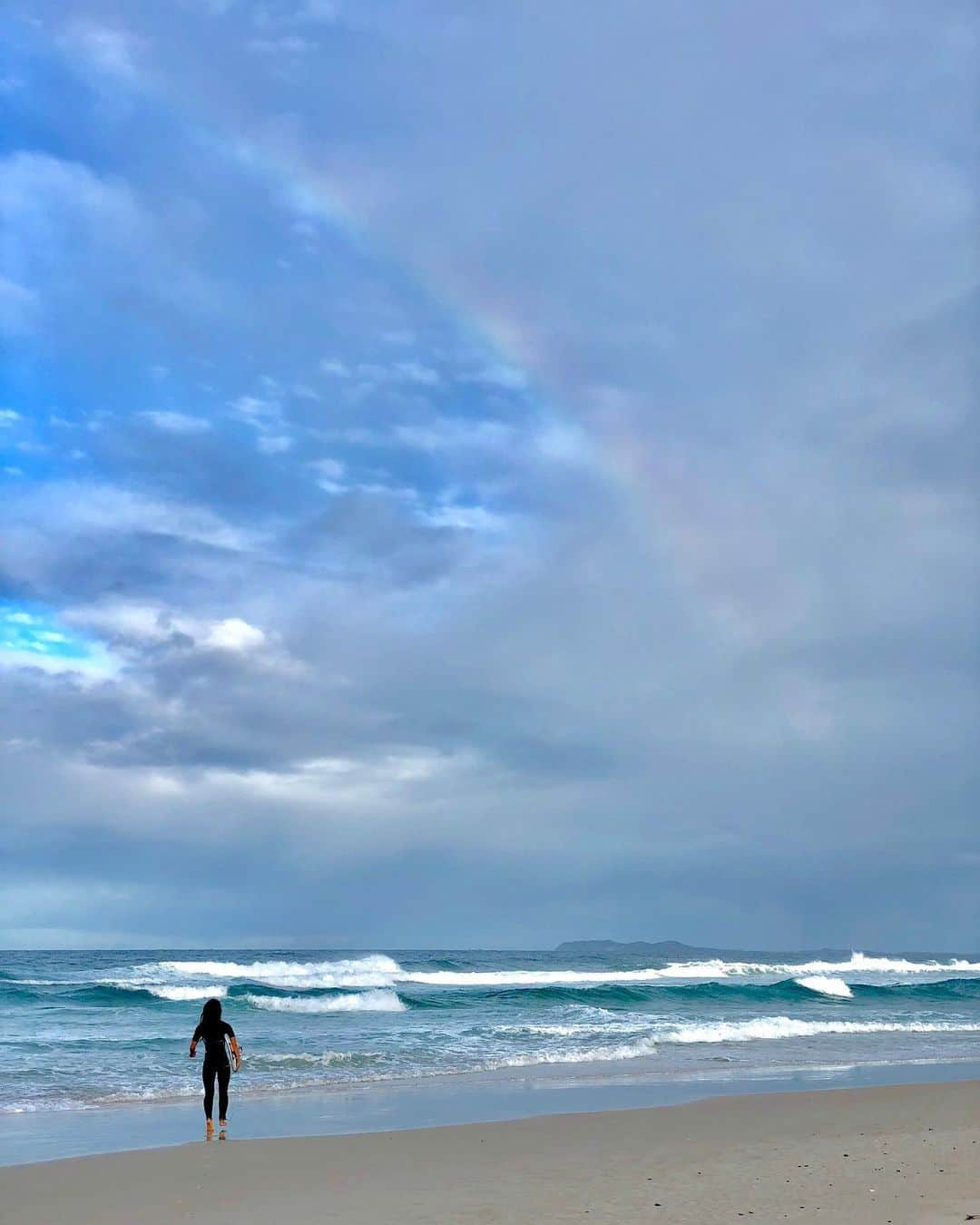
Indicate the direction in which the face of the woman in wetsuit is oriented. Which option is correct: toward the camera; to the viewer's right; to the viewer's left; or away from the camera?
away from the camera

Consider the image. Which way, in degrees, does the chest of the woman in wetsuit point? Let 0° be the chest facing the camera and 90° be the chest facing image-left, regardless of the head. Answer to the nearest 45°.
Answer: approximately 180°
